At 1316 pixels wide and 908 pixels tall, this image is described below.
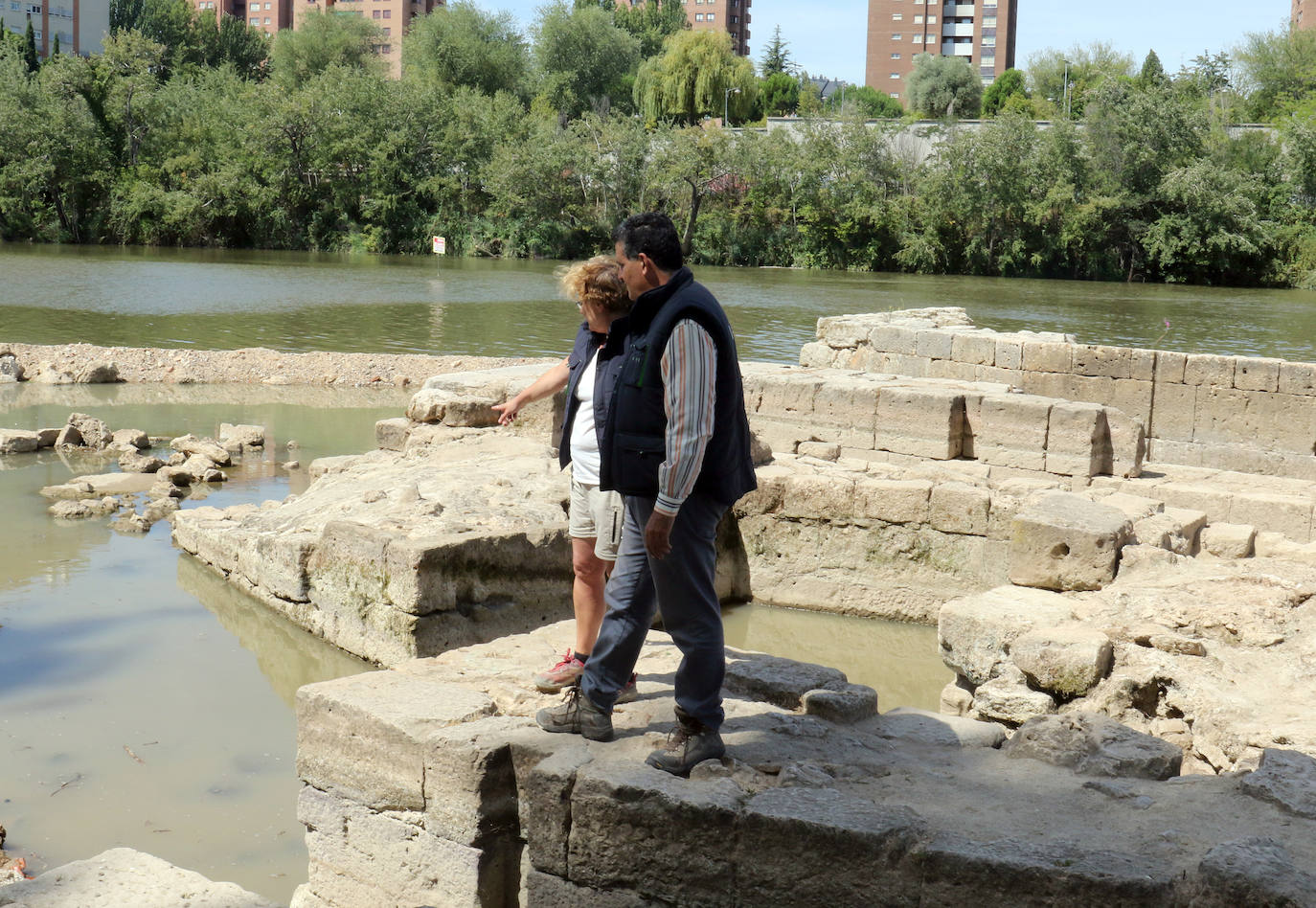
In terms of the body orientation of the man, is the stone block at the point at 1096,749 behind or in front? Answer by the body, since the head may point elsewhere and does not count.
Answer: behind

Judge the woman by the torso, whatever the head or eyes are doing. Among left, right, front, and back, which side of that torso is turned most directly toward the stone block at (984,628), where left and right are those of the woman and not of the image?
back

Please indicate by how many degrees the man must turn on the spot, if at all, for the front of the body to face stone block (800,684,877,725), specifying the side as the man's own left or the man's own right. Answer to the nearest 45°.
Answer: approximately 135° to the man's own right

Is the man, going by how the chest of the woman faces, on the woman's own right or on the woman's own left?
on the woman's own left

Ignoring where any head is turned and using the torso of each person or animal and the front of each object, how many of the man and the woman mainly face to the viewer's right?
0

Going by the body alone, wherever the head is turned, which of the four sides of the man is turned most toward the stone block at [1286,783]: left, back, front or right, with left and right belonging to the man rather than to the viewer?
back

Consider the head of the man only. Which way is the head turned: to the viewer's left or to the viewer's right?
to the viewer's left

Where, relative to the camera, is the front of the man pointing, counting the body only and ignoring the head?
to the viewer's left

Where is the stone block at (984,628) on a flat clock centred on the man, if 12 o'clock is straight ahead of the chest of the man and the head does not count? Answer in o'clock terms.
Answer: The stone block is roughly at 4 o'clock from the man.
